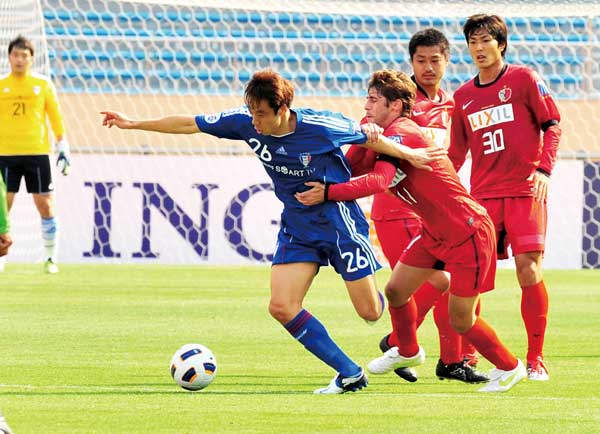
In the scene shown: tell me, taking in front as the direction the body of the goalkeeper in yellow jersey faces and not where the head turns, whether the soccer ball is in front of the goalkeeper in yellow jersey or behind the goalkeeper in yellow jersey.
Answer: in front

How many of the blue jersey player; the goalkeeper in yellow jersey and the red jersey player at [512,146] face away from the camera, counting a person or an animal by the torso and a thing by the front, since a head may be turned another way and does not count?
0

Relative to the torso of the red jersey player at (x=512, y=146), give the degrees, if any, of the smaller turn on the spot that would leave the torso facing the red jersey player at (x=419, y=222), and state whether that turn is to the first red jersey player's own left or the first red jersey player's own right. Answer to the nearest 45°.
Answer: approximately 45° to the first red jersey player's own right

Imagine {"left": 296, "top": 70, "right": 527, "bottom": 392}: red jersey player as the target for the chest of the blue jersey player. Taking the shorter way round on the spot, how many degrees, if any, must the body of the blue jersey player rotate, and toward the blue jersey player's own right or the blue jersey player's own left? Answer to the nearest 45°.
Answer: approximately 135° to the blue jersey player's own left

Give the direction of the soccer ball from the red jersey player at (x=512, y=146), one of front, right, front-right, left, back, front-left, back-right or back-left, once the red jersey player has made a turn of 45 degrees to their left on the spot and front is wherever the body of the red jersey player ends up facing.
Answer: front-right

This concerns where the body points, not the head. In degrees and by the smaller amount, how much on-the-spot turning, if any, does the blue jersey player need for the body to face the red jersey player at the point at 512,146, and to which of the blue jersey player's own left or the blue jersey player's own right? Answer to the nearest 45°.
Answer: approximately 180°

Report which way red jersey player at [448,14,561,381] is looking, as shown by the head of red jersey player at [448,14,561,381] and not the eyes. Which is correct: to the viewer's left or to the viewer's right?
to the viewer's left

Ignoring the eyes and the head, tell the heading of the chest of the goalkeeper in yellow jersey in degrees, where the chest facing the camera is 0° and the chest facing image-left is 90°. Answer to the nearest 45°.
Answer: approximately 0°
